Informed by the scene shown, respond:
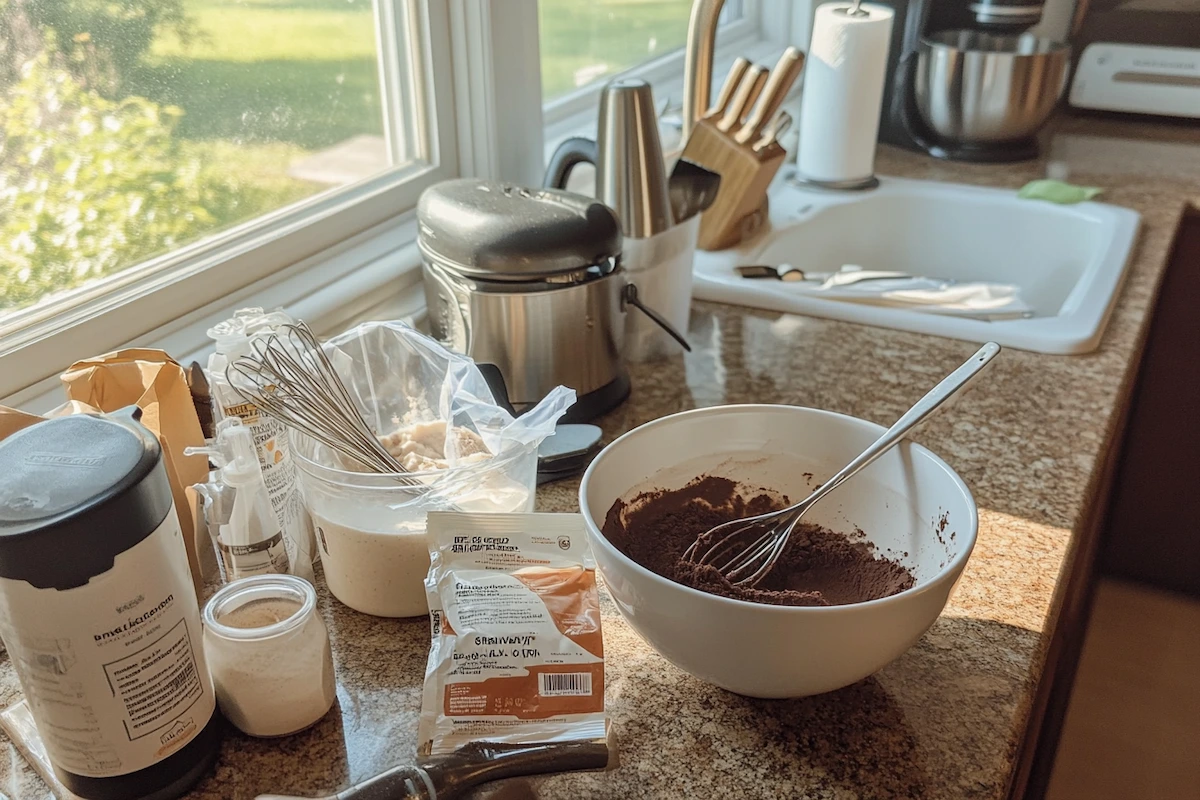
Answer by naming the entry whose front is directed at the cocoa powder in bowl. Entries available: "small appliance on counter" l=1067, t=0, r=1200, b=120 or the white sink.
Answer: the small appliance on counter

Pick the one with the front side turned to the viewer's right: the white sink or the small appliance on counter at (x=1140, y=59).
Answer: the white sink

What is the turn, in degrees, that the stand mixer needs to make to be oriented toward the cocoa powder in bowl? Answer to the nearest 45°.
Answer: approximately 45° to its right

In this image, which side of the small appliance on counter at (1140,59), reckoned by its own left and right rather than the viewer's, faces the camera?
front

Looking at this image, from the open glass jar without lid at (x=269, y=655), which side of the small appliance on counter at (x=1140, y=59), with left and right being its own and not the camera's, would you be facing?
front

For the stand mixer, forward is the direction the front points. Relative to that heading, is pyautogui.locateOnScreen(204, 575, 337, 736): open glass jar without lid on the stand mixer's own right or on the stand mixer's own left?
on the stand mixer's own right

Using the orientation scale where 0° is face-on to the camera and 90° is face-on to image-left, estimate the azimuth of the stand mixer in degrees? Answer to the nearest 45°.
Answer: approximately 315°

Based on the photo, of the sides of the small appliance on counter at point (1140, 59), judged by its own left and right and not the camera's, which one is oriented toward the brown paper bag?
front

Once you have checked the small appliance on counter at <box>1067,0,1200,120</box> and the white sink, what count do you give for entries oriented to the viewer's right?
1

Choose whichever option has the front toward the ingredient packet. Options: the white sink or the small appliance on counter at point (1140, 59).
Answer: the small appliance on counter

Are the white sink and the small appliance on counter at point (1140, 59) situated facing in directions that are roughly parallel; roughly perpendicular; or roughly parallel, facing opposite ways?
roughly perpendicular

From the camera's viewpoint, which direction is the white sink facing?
to the viewer's right

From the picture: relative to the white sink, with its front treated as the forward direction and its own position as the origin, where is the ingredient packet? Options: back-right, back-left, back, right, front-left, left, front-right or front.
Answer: right

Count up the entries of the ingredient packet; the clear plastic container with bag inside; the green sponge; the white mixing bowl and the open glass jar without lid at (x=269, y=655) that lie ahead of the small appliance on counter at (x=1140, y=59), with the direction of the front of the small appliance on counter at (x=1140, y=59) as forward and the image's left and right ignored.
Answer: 5

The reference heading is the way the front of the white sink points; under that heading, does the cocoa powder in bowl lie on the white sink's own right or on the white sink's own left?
on the white sink's own right

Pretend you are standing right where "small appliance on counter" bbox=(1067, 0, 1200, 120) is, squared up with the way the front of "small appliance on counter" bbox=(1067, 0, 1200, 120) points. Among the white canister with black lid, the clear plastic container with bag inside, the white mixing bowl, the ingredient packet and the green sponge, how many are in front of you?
5
